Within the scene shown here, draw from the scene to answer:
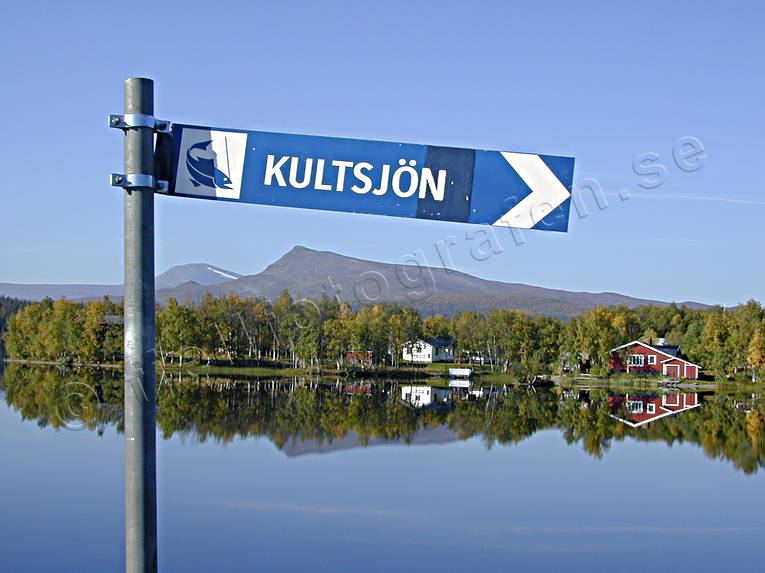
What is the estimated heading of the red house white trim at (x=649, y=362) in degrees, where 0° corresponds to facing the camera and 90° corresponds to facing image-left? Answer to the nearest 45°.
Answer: approximately 0°

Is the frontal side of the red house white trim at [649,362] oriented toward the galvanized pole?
yes

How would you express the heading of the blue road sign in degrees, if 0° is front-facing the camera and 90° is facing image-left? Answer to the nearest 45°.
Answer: approximately 0°
